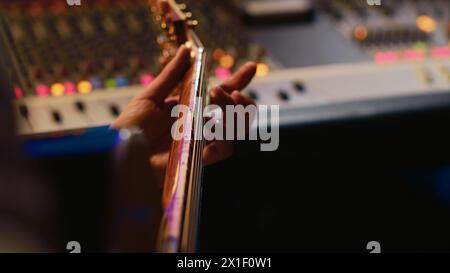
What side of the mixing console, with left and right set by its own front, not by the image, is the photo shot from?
front
